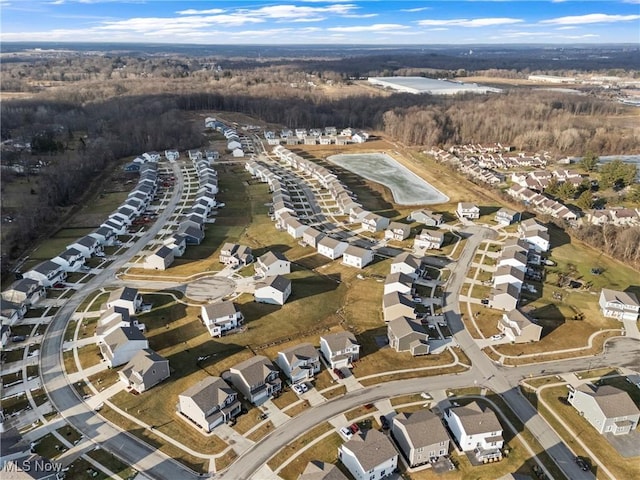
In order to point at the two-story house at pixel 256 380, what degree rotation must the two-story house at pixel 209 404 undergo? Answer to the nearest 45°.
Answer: approximately 90° to its left

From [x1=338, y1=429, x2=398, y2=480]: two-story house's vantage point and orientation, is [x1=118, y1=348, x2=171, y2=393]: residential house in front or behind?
in front

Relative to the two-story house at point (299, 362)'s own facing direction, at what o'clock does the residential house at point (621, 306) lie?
The residential house is roughly at 10 o'clock from the two-story house.

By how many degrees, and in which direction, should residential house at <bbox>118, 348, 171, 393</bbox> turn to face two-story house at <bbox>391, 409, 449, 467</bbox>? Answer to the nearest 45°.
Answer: approximately 90° to its left

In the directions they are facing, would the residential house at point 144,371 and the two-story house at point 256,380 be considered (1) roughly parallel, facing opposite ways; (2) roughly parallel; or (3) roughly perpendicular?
roughly perpendicular

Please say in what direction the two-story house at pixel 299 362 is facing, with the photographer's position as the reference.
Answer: facing the viewer and to the right of the viewer

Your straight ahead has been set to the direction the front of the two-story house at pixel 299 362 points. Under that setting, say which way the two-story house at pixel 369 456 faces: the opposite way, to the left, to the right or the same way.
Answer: the opposite way

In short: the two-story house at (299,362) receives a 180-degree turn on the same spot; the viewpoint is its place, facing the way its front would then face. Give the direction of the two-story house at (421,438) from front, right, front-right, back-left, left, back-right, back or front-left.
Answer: back

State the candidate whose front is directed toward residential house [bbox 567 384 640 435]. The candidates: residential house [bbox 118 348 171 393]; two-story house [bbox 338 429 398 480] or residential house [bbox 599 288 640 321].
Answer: residential house [bbox 599 288 640 321]

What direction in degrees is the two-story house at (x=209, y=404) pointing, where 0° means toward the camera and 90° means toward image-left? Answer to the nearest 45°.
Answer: approximately 315°

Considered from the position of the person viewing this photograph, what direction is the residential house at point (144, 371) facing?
facing the viewer and to the left of the viewer

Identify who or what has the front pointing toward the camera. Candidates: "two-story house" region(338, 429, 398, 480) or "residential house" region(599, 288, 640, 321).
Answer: the residential house

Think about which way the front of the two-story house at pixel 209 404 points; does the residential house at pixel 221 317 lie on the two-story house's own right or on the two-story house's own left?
on the two-story house's own left

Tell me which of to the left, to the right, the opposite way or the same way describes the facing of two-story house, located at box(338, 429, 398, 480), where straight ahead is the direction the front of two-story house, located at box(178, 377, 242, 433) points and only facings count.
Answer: the opposite way

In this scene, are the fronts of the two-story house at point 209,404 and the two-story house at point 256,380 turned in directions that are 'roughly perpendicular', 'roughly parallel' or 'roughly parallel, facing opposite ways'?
roughly parallel

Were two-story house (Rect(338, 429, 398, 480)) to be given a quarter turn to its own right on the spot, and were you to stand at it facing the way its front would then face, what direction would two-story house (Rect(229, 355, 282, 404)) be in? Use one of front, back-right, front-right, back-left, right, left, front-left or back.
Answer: left

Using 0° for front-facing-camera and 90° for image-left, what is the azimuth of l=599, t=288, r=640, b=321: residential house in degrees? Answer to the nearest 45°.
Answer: approximately 0°

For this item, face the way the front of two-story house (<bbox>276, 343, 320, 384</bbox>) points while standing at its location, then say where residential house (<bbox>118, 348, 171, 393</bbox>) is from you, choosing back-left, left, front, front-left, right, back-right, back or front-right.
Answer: back-right

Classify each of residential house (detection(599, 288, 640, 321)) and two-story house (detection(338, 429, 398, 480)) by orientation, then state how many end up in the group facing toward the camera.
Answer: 1
